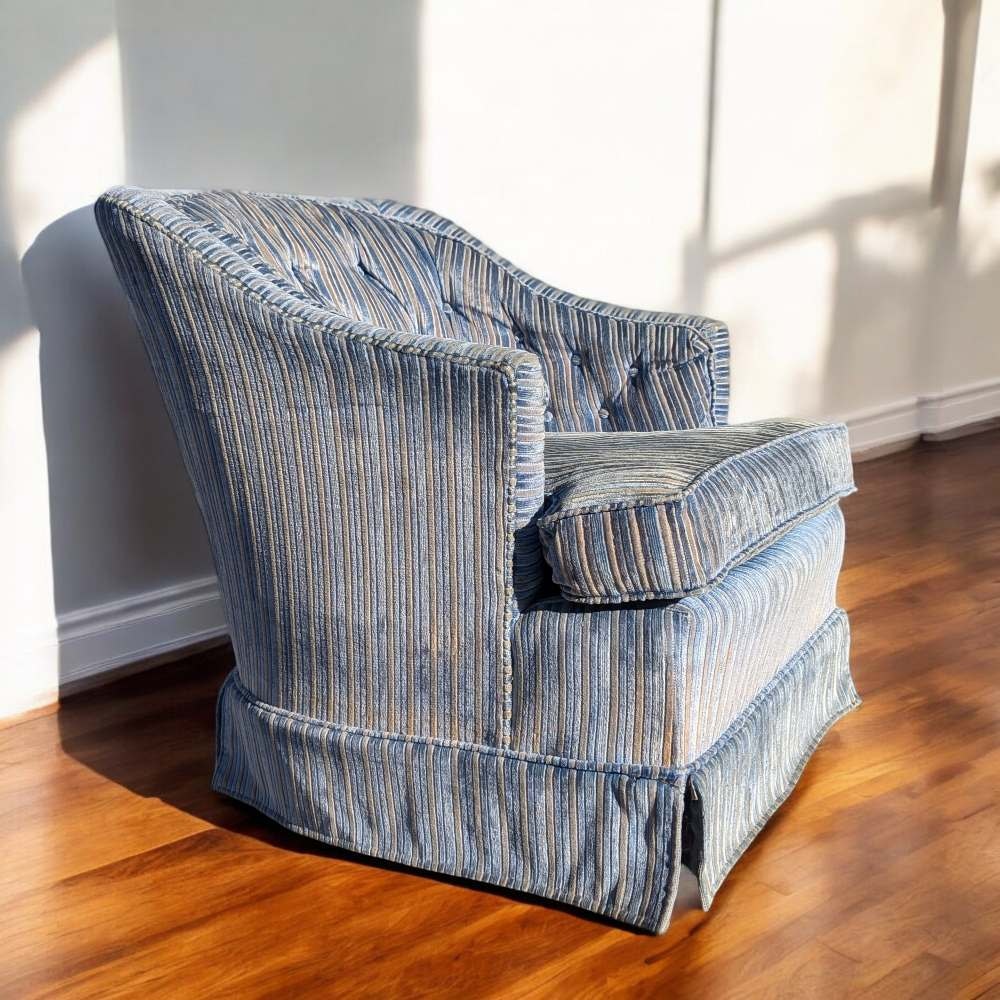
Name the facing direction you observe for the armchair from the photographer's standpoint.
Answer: facing the viewer and to the right of the viewer
